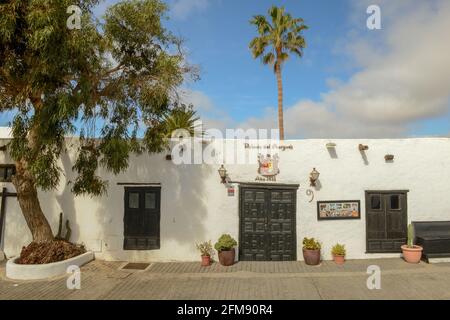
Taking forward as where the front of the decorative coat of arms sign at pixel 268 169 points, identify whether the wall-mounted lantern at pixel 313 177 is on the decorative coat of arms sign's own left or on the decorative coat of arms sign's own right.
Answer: on the decorative coat of arms sign's own left

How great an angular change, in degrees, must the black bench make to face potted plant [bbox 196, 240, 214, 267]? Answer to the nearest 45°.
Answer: approximately 45° to its right

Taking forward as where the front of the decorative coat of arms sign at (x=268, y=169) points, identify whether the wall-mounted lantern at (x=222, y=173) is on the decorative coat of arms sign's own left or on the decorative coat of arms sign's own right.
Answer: on the decorative coat of arms sign's own right

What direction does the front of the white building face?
toward the camera

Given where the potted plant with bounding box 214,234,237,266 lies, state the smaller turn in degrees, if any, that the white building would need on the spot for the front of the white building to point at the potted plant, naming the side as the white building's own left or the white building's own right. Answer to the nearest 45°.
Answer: approximately 45° to the white building's own right

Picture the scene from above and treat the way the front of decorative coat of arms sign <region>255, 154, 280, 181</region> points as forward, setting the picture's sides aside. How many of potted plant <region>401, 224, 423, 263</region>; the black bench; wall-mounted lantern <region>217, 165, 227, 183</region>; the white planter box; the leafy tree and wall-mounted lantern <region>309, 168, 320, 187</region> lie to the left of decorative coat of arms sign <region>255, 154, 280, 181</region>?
3

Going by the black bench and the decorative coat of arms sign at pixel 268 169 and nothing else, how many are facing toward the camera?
2

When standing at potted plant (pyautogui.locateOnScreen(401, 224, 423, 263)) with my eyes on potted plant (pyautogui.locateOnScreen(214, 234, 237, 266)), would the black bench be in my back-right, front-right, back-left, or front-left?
back-right

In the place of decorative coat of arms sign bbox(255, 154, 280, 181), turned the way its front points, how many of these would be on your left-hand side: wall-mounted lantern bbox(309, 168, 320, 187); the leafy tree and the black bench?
2

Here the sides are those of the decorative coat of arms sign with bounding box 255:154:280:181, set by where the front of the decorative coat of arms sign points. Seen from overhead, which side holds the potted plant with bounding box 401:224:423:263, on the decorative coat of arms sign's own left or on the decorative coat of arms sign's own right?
on the decorative coat of arms sign's own left
